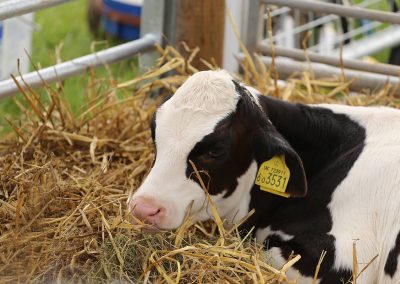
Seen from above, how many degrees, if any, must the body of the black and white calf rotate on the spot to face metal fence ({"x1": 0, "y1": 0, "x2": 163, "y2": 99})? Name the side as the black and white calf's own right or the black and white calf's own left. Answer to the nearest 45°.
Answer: approximately 45° to the black and white calf's own right

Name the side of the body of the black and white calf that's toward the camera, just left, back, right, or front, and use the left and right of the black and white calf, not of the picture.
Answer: left

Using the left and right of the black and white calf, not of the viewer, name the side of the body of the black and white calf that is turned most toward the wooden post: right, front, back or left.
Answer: right

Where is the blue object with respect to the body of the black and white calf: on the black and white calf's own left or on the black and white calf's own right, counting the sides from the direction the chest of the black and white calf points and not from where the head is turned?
on the black and white calf's own right
